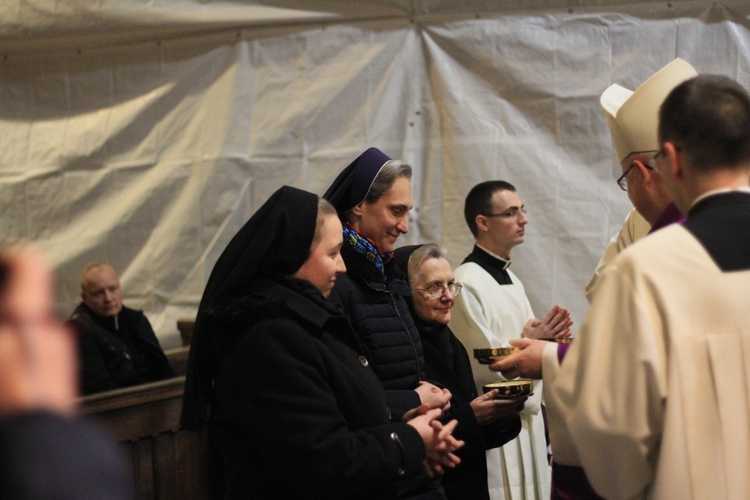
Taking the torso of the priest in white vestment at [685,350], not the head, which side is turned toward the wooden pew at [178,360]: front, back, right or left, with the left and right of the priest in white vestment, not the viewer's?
front

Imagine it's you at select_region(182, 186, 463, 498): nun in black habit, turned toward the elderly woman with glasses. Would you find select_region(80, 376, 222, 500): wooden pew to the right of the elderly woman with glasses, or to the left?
left

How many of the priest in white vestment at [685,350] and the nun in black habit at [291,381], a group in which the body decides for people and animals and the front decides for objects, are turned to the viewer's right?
1

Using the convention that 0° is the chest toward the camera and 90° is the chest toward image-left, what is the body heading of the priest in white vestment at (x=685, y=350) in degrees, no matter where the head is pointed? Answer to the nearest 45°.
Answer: approximately 135°

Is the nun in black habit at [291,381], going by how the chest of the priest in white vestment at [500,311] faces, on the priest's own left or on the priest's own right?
on the priest's own right

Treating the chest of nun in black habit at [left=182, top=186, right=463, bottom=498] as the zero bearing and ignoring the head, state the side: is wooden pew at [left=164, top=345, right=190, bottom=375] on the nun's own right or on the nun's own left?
on the nun's own left

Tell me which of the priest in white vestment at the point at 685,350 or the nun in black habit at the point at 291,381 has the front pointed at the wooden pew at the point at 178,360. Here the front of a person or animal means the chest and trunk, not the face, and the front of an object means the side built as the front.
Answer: the priest in white vestment

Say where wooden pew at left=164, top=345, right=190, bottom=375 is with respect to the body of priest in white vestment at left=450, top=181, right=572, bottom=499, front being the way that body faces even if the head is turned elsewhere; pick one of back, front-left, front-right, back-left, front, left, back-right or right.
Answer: back-right

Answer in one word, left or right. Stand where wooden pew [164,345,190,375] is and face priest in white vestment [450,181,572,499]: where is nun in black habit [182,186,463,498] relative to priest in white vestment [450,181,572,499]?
right

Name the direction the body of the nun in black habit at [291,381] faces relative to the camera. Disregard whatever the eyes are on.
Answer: to the viewer's right

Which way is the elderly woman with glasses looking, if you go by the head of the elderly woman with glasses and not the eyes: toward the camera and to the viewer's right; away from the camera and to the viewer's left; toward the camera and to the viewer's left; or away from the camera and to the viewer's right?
toward the camera and to the viewer's right

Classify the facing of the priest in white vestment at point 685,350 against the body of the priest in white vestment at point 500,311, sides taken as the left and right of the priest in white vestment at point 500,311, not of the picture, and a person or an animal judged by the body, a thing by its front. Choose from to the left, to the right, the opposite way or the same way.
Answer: the opposite way
